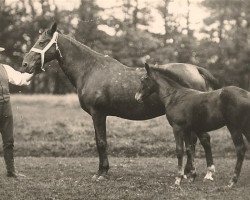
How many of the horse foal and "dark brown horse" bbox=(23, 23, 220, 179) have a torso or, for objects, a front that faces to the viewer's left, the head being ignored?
2

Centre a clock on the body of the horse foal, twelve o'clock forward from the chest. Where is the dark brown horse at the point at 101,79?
The dark brown horse is roughly at 1 o'clock from the horse foal.

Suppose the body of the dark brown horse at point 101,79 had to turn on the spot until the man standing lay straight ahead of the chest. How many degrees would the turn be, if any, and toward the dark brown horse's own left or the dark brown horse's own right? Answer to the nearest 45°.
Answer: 0° — it already faces them

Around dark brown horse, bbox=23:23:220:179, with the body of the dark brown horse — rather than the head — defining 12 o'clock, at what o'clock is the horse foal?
The horse foal is roughly at 7 o'clock from the dark brown horse.

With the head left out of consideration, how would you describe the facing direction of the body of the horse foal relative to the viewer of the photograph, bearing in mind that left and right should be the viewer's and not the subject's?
facing to the left of the viewer

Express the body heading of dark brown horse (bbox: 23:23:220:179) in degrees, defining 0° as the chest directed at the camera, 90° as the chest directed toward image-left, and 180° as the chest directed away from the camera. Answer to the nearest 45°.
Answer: approximately 90°
